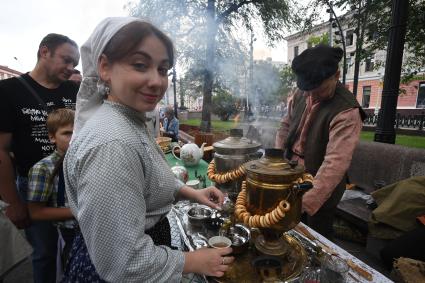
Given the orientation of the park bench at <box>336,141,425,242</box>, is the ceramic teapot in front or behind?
in front

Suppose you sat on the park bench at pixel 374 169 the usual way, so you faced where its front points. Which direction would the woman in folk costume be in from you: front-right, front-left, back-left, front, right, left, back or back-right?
front-left

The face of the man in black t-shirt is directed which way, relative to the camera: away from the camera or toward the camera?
toward the camera

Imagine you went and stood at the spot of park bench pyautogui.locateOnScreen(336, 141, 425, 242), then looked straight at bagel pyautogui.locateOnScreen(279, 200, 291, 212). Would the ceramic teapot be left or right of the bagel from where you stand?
right

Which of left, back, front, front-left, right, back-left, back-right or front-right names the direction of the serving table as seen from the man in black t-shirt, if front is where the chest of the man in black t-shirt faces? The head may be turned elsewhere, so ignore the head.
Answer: front

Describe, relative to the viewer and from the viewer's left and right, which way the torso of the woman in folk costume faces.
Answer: facing to the right of the viewer

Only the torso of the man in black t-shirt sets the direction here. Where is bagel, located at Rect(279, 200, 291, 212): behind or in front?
in front

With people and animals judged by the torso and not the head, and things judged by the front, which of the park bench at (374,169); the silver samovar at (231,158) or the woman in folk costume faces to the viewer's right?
the woman in folk costume

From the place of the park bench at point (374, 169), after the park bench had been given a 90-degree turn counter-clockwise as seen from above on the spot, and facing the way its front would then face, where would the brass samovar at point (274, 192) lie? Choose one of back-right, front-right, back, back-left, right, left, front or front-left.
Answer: front-right

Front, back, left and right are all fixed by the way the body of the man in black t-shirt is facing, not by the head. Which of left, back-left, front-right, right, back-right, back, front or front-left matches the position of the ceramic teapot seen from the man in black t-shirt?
front-left

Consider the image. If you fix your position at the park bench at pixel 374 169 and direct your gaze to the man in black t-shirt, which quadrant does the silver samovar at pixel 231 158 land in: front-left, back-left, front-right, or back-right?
front-left

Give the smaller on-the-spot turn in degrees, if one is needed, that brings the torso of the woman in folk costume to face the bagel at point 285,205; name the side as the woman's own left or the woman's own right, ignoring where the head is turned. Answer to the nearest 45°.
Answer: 0° — they already face it
